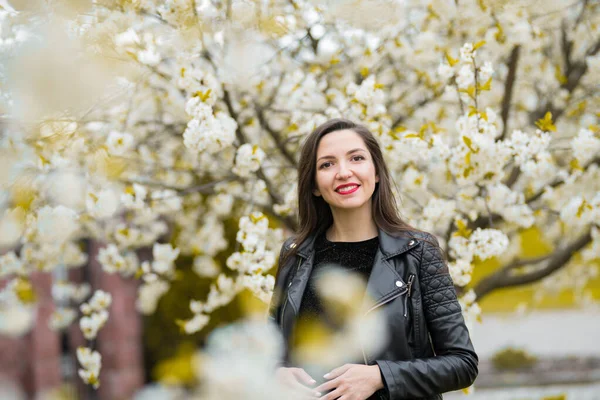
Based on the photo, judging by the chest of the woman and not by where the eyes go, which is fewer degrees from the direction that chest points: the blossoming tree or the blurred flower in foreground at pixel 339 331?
the blurred flower in foreground

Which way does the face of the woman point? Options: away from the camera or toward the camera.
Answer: toward the camera

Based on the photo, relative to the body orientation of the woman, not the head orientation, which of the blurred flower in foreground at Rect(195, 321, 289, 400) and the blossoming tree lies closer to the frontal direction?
the blurred flower in foreground

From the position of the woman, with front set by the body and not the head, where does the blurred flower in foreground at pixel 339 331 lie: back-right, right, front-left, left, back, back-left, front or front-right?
front-left

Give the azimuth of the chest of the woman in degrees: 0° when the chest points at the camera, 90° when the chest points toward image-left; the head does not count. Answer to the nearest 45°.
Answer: approximately 45°

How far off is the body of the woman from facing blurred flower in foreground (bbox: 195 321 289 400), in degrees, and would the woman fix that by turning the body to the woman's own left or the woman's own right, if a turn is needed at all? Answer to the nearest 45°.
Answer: approximately 45° to the woman's own left
